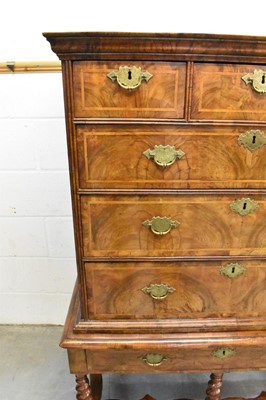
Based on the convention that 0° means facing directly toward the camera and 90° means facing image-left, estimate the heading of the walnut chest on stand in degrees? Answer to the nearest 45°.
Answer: approximately 0°

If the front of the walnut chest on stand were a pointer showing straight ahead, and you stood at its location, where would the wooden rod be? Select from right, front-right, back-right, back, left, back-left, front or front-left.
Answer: back-right
